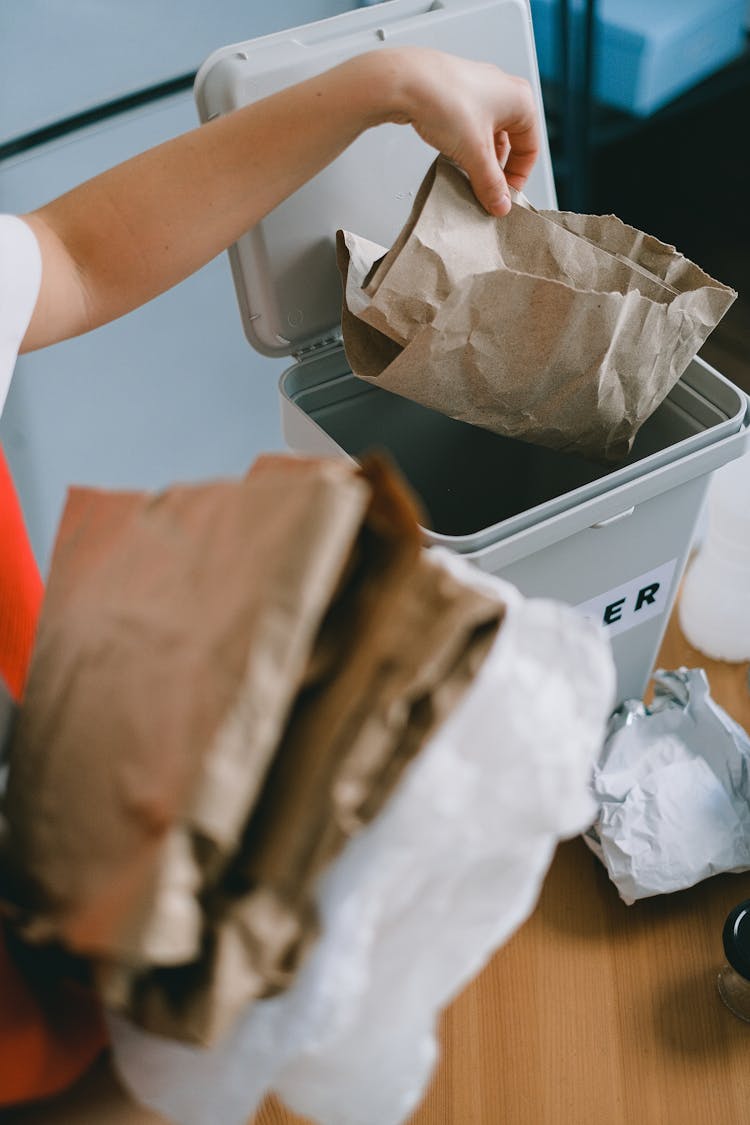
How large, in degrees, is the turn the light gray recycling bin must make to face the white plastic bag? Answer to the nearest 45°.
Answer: approximately 45° to its right

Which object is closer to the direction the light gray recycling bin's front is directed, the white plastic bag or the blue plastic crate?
the white plastic bag

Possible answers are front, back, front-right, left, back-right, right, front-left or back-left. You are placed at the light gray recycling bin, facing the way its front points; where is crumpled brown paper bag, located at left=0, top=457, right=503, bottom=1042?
front-right

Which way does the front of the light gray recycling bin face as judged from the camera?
facing the viewer and to the right of the viewer

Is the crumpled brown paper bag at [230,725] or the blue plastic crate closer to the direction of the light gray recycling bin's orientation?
the crumpled brown paper bag
